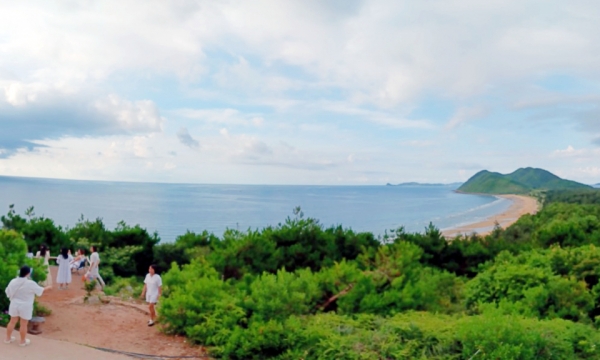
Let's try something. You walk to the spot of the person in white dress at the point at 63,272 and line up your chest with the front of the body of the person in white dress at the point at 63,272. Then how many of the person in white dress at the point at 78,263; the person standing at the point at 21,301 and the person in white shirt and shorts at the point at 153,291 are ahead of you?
1

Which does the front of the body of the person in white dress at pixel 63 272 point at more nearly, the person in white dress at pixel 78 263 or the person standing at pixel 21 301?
the person in white dress

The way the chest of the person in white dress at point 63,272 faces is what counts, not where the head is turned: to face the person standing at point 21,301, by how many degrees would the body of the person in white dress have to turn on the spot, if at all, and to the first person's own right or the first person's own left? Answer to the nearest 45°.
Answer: approximately 180°

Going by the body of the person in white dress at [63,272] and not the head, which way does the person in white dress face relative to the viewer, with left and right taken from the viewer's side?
facing away from the viewer

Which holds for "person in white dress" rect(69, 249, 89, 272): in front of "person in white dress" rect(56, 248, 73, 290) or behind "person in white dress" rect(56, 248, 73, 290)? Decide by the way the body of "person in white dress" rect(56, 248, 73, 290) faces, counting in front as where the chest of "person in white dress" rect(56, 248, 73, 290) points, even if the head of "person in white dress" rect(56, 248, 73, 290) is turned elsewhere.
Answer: in front

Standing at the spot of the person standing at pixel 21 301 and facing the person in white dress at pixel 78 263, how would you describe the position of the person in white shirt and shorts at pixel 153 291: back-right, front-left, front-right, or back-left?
front-right

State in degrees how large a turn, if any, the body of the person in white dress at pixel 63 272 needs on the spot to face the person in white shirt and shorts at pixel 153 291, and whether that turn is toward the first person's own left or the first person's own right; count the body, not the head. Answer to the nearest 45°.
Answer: approximately 180°

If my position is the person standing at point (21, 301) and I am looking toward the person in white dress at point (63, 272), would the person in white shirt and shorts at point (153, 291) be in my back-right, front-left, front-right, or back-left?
front-right
